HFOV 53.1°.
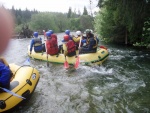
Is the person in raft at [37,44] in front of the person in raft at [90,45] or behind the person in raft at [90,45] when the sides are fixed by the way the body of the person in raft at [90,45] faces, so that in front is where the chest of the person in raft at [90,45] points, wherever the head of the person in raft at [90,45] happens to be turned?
in front

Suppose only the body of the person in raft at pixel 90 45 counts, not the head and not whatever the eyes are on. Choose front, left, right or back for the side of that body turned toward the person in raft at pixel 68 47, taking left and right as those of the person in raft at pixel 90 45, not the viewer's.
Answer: front

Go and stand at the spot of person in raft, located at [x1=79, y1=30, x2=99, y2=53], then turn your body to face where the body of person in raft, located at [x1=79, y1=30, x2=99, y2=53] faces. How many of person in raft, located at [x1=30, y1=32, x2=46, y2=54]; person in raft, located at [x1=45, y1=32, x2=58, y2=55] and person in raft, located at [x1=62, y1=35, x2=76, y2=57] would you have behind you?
0

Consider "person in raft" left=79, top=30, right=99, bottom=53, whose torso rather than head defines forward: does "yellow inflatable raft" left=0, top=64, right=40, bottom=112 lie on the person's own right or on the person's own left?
on the person's own left

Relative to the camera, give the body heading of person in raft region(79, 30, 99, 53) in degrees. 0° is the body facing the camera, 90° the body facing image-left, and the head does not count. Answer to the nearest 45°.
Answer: approximately 90°

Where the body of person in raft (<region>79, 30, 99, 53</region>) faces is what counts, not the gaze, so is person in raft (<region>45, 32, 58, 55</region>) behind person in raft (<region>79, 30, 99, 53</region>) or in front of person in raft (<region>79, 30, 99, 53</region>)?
in front
